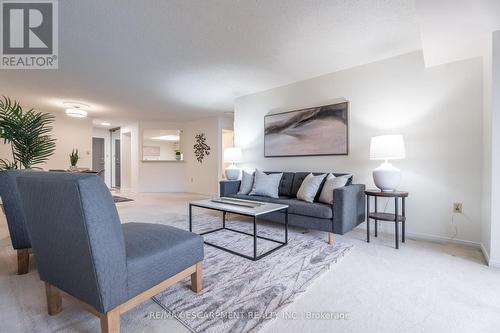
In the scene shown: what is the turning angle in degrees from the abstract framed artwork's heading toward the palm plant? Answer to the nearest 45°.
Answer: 0° — it already faces it

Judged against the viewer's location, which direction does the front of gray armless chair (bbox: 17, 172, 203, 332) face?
facing away from the viewer and to the right of the viewer

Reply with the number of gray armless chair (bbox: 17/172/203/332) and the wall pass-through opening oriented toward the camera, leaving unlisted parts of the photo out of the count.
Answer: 1

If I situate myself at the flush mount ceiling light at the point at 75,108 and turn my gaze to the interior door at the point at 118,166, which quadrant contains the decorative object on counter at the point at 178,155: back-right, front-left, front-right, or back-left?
front-right

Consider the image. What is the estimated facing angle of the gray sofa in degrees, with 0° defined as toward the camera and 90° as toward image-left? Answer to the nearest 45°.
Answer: approximately 45°

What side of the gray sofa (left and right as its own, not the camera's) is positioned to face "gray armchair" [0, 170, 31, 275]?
front

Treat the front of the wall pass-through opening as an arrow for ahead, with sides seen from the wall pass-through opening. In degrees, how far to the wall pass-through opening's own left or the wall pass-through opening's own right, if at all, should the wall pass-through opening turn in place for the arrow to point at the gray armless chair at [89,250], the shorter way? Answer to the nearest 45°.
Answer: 0° — it already faces it

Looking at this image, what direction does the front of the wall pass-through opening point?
toward the camera

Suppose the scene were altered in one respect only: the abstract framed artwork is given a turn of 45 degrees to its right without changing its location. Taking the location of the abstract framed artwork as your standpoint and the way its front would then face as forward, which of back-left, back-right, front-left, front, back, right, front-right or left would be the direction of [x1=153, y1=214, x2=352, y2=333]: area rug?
left

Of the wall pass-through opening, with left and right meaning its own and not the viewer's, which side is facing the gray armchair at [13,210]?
front
